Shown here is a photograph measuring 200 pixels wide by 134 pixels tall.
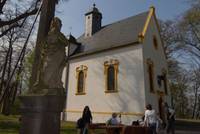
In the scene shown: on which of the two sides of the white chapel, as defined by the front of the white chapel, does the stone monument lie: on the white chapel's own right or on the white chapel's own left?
on the white chapel's own right

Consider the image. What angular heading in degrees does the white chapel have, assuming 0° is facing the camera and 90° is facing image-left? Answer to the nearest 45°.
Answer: approximately 315°

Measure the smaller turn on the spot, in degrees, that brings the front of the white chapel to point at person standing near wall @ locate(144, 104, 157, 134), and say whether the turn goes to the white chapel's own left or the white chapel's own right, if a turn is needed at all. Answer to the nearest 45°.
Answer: approximately 45° to the white chapel's own right
